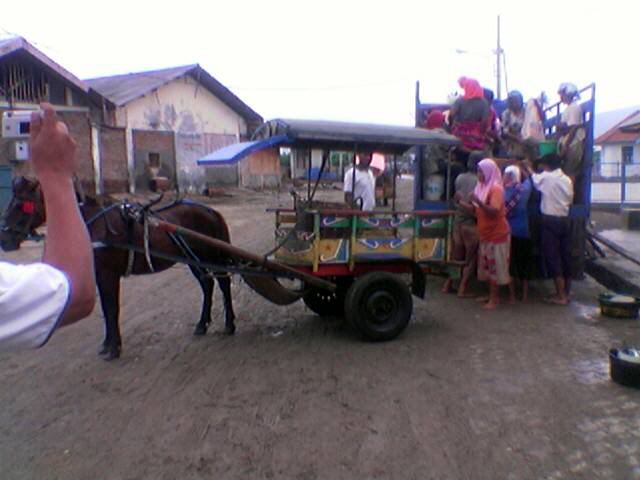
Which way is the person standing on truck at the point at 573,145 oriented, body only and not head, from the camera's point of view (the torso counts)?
to the viewer's left

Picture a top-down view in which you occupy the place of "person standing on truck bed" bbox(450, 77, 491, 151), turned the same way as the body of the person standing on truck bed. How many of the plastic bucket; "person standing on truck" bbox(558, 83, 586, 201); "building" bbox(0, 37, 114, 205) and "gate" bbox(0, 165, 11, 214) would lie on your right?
2

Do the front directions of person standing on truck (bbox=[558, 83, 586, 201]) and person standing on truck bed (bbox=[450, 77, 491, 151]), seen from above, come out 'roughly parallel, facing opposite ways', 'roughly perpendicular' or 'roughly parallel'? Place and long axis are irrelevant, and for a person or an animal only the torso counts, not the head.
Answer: roughly perpendicular

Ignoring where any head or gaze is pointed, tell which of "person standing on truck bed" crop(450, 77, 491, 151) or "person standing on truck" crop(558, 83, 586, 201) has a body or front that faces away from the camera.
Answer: the person standing on truck bed

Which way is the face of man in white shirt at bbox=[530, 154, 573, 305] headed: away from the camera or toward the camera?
away from the camera

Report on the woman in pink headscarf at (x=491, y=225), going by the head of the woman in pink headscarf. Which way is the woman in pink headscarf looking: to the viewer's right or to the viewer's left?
to the viewer's left

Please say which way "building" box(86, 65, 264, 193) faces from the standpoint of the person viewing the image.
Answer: facing the viewer and to the right of the viewer

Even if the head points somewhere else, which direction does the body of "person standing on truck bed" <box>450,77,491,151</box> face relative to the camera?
away from the camera

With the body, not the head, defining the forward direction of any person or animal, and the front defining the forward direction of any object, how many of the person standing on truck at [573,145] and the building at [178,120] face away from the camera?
0

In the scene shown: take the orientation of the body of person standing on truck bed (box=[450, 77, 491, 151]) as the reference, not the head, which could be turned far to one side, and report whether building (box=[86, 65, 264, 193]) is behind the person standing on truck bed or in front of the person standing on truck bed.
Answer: in front

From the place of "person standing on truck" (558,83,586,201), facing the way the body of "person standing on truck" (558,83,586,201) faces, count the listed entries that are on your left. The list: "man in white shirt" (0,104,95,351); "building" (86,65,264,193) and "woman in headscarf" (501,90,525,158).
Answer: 1

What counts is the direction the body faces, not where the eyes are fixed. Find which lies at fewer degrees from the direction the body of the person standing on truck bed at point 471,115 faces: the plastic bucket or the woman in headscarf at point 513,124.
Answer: the woman in headscarf

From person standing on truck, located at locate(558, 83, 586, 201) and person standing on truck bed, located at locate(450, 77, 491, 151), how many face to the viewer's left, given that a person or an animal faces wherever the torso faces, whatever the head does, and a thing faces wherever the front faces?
1
